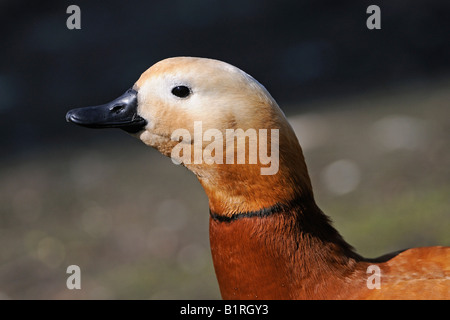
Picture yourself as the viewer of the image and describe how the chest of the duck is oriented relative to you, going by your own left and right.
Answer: facing to the left of the viewer
